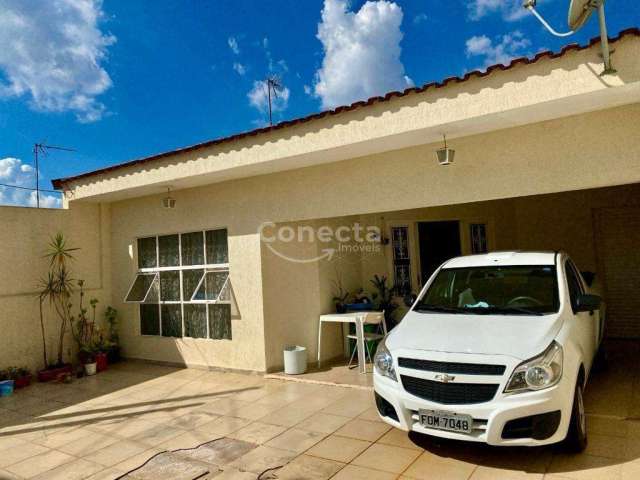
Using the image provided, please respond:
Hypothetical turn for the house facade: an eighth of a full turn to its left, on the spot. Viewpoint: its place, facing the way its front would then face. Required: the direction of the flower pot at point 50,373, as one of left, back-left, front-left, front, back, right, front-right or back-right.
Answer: right

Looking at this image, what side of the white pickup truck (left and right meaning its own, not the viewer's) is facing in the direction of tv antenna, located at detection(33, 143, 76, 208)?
right

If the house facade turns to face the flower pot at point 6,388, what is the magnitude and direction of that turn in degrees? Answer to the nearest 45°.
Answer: approximately 45° to its right

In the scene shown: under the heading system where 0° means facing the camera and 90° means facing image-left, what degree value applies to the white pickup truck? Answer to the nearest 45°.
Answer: approximately 45°

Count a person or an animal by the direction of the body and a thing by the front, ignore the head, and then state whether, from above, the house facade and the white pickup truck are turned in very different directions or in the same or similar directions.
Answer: same or similar directions

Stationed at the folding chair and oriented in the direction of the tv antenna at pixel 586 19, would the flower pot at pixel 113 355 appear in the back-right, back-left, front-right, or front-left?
back-right

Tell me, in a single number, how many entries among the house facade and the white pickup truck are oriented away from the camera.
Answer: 0

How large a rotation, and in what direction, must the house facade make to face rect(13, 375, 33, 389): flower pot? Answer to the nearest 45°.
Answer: approximately 45° to its right

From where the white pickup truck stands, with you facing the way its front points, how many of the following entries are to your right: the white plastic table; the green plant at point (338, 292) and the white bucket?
3

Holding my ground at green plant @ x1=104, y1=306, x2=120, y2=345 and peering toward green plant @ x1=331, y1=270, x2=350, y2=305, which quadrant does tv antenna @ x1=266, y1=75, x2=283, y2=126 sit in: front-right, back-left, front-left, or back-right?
front-left
